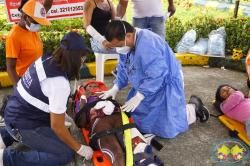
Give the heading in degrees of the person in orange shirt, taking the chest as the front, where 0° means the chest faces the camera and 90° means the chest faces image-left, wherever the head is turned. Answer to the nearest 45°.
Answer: approximately 315°

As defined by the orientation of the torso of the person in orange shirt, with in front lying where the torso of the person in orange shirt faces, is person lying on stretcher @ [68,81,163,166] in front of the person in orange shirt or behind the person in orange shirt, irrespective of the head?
in front

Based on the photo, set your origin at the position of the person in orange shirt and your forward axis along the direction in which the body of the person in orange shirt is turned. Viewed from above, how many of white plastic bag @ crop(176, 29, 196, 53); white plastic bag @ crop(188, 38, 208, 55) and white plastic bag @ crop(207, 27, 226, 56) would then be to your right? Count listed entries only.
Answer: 0

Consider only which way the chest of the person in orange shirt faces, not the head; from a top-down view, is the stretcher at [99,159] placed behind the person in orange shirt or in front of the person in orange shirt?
in front

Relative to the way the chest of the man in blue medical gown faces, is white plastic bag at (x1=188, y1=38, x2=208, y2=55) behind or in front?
behind

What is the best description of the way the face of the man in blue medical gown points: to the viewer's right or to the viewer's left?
to the viewer's left

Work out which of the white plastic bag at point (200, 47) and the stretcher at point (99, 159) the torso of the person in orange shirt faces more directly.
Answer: the stretcher

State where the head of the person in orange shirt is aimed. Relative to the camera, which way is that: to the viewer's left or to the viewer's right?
to the viewer's right

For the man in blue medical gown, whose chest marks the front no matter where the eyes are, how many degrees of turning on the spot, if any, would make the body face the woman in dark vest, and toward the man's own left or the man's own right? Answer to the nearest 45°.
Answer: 0° — they already face them

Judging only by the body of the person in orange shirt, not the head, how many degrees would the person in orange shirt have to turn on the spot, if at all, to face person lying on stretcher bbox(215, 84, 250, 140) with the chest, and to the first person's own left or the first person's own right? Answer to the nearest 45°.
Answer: approximately 45° to the first person's own left

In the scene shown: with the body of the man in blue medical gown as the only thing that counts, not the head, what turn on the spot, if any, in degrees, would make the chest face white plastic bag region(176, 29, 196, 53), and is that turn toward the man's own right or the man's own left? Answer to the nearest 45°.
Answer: approximately 135° to the man's own right

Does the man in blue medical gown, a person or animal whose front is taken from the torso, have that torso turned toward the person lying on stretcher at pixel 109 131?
yes

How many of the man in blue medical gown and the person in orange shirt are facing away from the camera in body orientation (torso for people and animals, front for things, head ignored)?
0

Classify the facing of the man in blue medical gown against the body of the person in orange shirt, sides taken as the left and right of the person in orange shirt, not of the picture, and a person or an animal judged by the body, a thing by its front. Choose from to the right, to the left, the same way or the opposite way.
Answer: to the right

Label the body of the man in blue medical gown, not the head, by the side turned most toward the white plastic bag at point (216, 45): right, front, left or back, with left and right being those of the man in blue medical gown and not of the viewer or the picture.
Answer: back

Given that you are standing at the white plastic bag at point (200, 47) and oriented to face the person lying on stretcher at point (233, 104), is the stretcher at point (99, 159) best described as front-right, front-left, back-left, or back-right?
front-right

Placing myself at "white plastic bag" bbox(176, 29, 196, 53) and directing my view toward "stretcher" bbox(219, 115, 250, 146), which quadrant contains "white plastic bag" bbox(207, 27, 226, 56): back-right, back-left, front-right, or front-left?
front-left

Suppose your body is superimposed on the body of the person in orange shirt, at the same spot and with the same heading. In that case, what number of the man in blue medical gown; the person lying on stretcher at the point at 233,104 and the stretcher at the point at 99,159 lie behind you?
0

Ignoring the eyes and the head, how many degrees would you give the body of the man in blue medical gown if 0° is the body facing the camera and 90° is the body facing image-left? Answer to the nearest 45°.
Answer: approximately 45°
